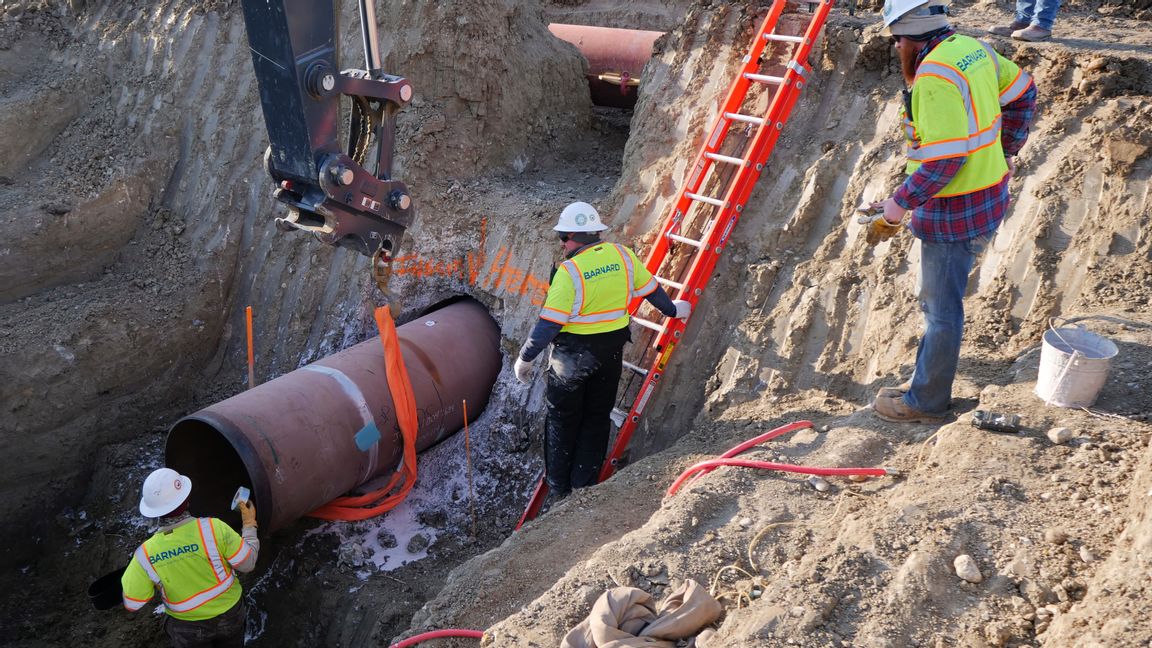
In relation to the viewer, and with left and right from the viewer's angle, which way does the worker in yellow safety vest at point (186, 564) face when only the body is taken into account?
facing away from the viewer and to the right of the viewer

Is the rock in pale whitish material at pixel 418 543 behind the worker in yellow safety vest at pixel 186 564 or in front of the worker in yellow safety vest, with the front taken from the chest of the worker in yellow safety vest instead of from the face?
in front

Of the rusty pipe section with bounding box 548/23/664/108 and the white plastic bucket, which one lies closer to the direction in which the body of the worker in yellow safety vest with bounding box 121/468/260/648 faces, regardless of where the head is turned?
the rusty pipe section

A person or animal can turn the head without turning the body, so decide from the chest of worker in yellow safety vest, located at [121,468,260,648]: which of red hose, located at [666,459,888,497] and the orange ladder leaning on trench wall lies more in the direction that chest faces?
the orange ladder leaning on trench wall

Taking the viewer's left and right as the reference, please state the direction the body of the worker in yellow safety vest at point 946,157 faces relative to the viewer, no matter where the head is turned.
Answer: facing away from the viewer and to the left of the viewer

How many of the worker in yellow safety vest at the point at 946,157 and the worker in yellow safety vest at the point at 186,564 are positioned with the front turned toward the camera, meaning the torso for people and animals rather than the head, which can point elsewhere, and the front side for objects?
0

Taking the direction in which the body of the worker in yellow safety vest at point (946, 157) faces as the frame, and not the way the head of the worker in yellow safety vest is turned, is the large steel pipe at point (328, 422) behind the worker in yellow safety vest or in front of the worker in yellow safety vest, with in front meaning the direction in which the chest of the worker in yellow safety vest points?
in front
